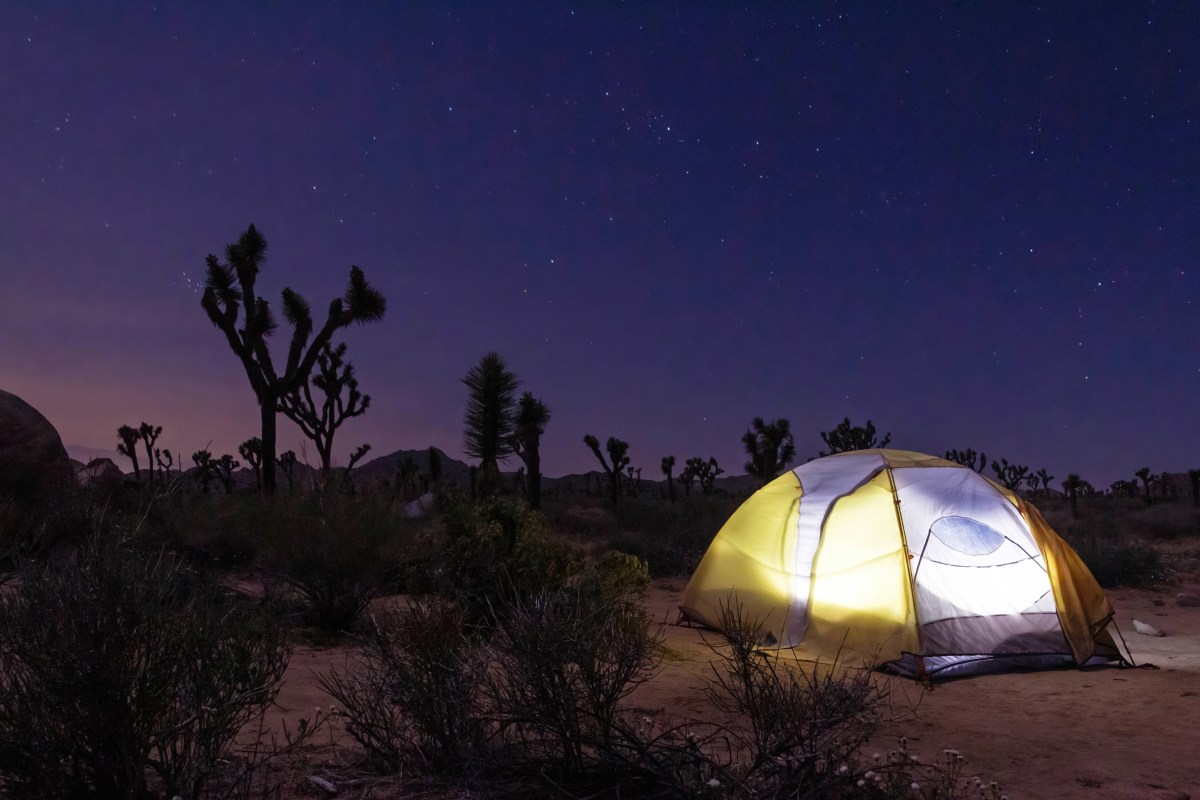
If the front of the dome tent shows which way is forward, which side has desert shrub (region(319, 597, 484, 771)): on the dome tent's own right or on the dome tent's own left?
on the dome tent's own right

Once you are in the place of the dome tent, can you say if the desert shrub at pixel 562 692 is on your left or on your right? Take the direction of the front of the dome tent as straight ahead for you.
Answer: on your right

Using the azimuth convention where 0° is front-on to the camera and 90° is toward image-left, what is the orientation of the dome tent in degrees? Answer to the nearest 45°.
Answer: approximately 315°

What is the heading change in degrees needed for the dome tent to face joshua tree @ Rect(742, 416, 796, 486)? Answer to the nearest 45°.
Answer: approximately 135° to its left

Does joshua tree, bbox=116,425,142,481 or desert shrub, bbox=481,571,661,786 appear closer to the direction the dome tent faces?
the desert shrub

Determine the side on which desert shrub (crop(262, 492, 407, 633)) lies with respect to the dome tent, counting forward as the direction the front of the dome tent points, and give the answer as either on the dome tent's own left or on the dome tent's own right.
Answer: on the dome tent's own right

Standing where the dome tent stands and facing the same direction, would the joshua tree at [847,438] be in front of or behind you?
behind

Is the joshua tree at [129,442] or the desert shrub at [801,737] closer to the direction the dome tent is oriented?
the desert shrub

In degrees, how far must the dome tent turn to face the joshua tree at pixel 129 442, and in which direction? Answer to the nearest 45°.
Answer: approximately 180°

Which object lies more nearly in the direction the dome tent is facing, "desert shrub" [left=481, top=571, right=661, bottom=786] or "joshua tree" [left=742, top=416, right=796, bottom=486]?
the desert shrub

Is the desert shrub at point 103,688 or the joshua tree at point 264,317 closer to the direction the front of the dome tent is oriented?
the desert shrub

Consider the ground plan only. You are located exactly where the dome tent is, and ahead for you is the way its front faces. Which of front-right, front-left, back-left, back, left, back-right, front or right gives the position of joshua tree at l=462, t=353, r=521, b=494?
back

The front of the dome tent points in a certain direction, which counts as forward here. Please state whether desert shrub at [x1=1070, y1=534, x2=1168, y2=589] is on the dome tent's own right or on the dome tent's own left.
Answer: on the dome tent's own left
